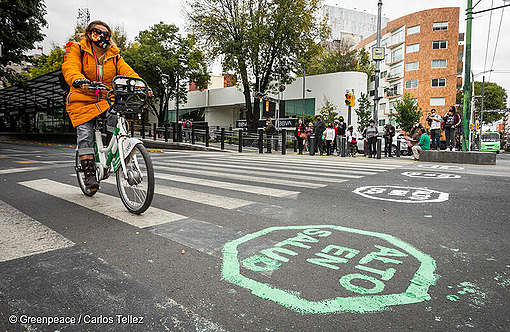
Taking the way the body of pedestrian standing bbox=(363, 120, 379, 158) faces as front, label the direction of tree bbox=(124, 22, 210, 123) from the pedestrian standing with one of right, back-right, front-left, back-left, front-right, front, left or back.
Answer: back-right

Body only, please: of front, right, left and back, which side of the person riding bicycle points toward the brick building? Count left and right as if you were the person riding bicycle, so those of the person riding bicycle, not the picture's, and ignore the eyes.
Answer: left

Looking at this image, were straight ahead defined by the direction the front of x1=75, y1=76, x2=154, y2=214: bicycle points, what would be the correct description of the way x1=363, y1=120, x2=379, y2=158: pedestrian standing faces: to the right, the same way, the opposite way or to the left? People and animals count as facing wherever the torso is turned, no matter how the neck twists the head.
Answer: to the right

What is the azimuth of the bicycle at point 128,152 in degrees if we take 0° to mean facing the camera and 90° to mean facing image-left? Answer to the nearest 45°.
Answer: approximately 315°

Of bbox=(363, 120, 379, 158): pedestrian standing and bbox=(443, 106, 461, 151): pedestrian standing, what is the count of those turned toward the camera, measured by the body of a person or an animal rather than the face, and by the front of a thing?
2

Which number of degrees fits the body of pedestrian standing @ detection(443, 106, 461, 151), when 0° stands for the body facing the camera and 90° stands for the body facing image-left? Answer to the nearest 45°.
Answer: approximately 0°

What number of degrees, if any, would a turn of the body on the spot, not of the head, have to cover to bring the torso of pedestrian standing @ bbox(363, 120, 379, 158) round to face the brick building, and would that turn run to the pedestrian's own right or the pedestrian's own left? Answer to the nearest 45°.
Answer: approximately 180°

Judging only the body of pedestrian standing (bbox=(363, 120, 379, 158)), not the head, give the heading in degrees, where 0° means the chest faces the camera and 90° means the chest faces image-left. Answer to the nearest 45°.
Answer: approximately 0°

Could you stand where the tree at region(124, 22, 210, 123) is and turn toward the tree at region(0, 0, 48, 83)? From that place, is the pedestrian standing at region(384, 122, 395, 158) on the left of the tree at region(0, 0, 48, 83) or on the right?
left
